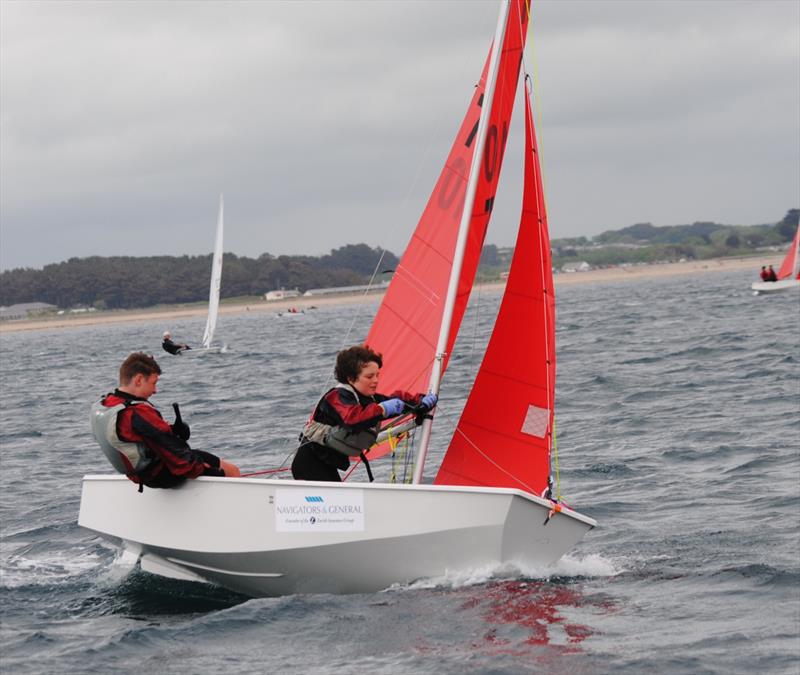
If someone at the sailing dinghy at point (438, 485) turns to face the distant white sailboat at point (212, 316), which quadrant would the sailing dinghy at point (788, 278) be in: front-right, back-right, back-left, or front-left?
front-right

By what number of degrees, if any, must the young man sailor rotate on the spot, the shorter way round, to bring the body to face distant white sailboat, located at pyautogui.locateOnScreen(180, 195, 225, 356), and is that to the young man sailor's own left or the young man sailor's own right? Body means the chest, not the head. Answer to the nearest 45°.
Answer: approximately 45° to the young man sailor's own left

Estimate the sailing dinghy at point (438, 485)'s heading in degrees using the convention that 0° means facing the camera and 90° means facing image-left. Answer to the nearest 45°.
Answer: approximately 315°

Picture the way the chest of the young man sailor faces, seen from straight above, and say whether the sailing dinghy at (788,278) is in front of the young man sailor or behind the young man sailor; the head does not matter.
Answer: in front

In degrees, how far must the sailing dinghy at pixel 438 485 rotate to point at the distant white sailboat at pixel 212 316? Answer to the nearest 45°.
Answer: approximately 135° to its left

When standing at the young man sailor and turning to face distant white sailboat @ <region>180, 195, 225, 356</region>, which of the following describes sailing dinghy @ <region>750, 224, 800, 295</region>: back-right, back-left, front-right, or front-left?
front-right

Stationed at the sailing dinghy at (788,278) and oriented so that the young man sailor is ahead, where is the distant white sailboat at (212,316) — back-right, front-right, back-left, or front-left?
front-right

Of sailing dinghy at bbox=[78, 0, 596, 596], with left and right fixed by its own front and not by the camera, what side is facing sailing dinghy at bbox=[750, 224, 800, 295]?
left

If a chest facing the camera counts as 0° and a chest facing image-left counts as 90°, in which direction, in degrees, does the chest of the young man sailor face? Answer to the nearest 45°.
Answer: approximately 225°
